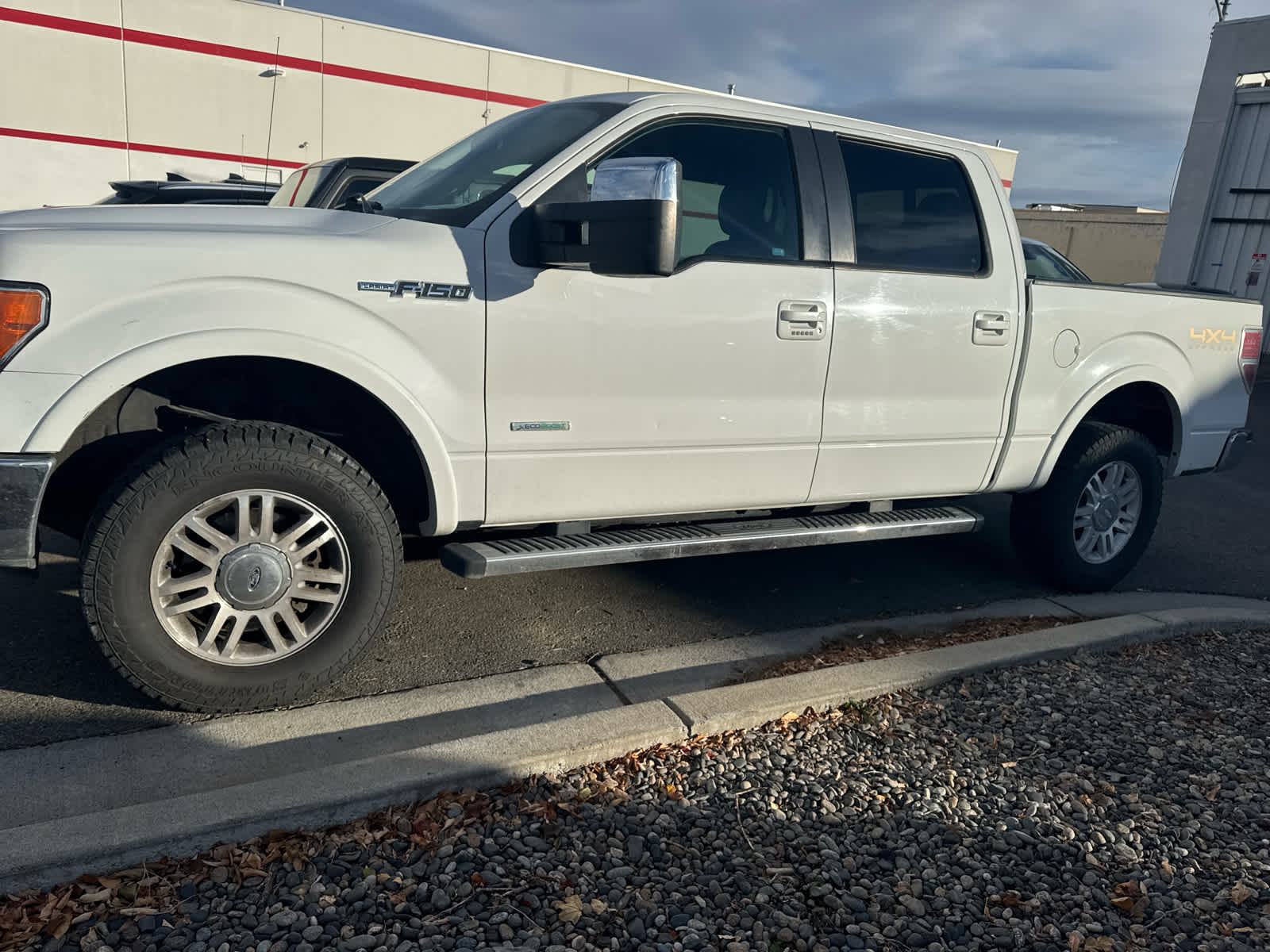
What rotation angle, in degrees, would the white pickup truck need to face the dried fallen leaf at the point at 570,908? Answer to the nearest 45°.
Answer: approximately 45° to its left

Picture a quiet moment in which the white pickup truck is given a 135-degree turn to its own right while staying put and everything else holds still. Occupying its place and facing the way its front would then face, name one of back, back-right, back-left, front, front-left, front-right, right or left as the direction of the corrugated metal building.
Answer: front-right

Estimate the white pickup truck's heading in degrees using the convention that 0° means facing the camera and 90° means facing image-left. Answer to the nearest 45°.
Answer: approximately 45°

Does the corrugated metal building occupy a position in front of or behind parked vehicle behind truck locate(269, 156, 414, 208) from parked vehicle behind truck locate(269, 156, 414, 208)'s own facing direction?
behind
